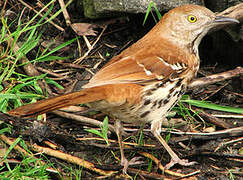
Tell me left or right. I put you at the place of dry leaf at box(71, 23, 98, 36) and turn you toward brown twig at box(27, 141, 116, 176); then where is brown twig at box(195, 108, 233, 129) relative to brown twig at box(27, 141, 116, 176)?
left

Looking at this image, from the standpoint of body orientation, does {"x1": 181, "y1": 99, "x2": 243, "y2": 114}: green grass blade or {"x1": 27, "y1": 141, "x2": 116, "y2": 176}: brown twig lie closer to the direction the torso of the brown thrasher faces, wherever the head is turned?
the green grass blade

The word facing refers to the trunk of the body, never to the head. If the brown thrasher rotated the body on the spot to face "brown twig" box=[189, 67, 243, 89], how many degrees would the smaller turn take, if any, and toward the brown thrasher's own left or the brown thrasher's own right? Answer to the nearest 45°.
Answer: approximately 45° to the brown thrasher's own left

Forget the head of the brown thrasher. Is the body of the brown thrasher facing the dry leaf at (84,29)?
no

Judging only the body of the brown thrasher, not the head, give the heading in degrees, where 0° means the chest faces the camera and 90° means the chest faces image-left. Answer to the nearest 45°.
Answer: approximately 270°

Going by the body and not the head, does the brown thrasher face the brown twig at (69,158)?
no

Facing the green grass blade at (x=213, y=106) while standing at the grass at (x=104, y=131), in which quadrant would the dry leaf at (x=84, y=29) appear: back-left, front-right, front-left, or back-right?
front-left
